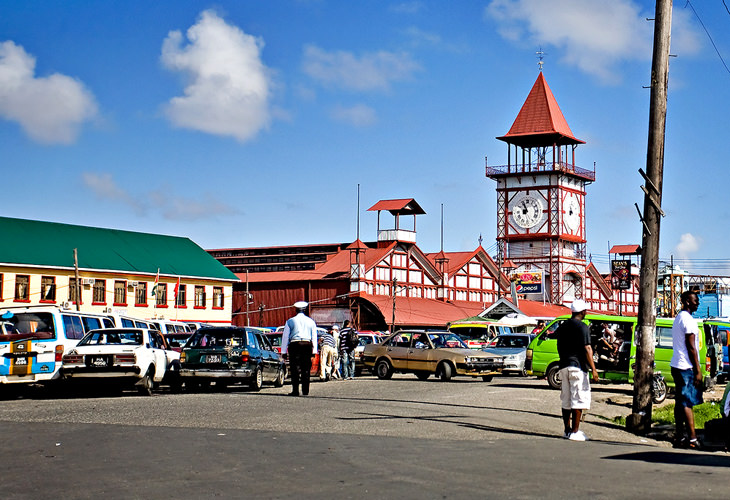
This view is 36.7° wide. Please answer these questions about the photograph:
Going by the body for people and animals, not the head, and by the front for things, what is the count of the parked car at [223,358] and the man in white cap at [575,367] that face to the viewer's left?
0

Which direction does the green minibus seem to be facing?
to the viewer's left

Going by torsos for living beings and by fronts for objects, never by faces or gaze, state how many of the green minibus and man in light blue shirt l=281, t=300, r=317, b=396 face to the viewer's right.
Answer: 0

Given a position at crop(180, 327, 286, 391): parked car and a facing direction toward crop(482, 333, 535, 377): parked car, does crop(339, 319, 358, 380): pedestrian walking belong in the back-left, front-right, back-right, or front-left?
front-left

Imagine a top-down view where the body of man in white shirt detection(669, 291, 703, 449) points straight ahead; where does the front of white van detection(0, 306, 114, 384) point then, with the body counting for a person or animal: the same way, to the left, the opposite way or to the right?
to the left

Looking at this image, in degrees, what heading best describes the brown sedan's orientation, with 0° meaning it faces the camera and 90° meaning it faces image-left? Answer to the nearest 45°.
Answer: approximately 315°

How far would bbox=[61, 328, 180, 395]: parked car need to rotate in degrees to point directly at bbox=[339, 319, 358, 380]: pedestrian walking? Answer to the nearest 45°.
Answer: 0° — it already faces them

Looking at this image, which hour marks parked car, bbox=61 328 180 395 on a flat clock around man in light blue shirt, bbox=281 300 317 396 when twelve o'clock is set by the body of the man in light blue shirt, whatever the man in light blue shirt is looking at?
The parked car is roughly at 10 o'clock from the man in light blue shirt.
